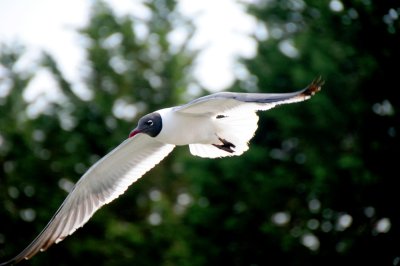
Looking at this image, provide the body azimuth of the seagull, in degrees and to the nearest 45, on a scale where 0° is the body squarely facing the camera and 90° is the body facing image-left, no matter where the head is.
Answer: approximately 45°
